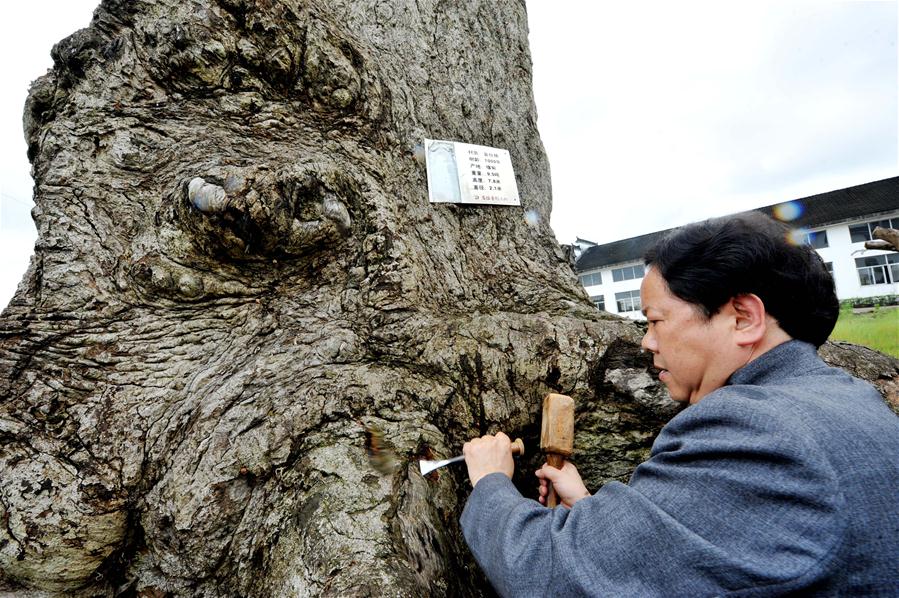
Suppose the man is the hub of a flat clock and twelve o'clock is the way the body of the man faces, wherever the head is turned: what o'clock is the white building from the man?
The white building is roughly at 2 o'clock from the man.

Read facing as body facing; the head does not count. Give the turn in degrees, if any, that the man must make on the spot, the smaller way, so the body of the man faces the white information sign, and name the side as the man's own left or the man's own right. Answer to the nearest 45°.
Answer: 0° — they already face it

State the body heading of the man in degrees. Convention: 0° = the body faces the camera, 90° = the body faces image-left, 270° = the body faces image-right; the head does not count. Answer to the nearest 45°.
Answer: approximately 135°

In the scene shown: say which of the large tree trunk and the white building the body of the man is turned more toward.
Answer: the large tree trunk

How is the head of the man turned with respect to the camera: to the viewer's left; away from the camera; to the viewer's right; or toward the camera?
to the viewer's left

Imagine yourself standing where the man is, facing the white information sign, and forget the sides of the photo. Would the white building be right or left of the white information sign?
right

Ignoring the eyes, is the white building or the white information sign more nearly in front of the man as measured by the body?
the white information sign
